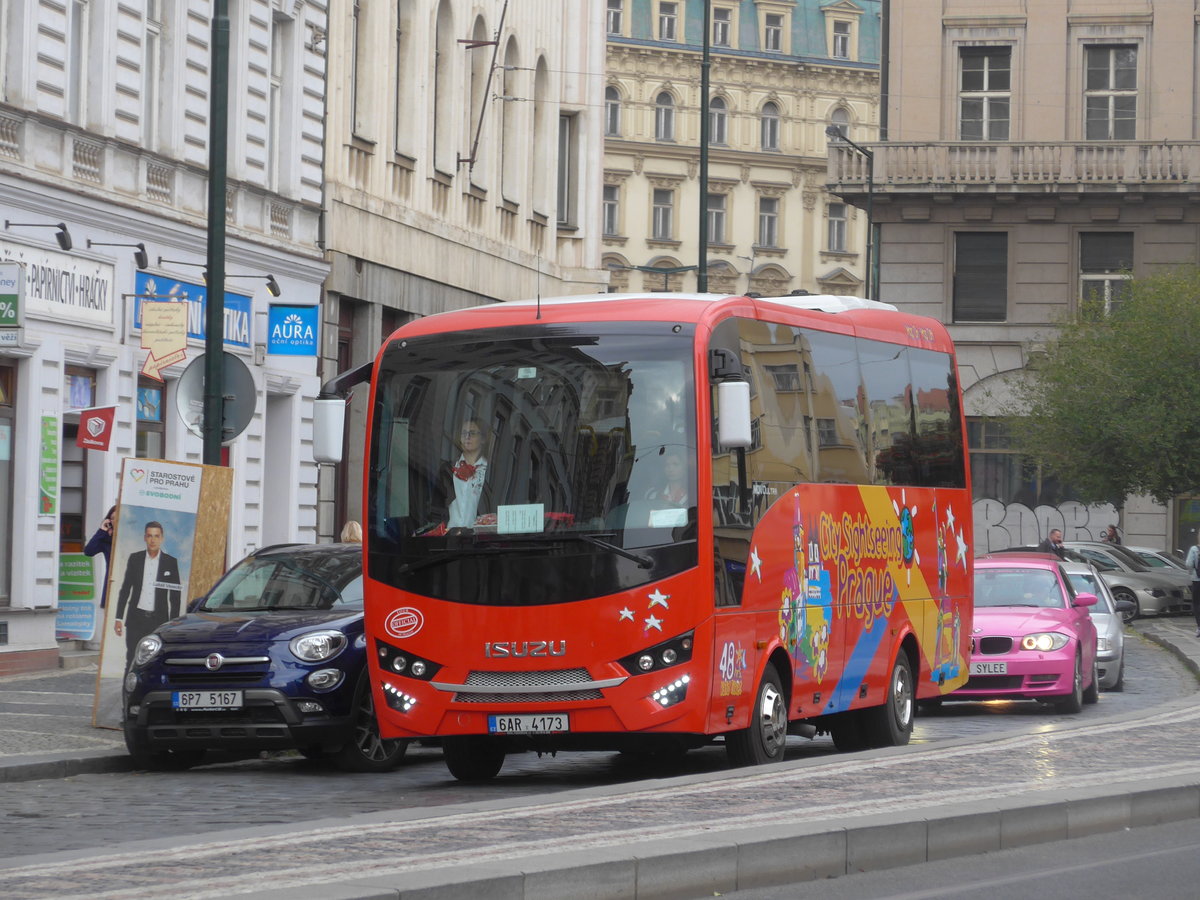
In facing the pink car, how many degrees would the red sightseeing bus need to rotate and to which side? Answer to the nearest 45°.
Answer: approximately 180°

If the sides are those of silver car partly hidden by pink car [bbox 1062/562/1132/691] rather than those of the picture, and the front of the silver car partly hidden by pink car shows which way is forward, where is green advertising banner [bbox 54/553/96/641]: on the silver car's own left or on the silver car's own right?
on the silver car's own right

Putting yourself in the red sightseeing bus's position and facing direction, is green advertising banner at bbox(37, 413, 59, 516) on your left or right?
on your right

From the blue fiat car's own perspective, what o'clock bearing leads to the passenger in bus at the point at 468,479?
The passenger in bus is roughly at 9 o'clock from the blue fiat car.

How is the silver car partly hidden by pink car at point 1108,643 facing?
toward the camera

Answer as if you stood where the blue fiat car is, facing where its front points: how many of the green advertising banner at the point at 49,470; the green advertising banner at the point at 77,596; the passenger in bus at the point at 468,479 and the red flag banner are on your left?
1

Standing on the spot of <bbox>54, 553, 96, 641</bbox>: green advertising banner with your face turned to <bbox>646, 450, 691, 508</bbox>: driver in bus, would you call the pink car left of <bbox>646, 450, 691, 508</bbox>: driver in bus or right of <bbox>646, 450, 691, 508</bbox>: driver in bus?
left
